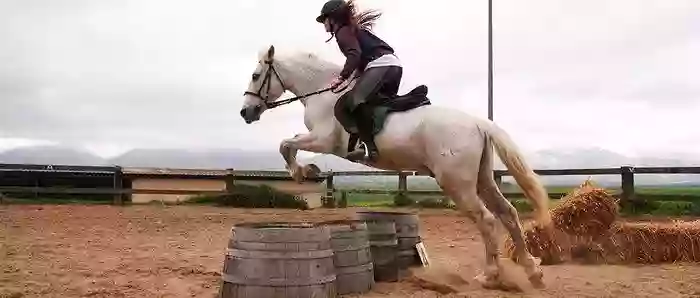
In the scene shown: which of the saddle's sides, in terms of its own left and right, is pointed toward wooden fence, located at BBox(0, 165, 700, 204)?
right

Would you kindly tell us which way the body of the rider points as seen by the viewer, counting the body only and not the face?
to the viewer's left

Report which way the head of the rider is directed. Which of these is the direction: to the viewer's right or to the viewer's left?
to the viewer's left

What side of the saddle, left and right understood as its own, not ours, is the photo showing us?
left

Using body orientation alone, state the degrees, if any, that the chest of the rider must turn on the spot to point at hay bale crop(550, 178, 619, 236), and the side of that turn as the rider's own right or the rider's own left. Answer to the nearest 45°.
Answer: approximately 135° to the rider's own right
